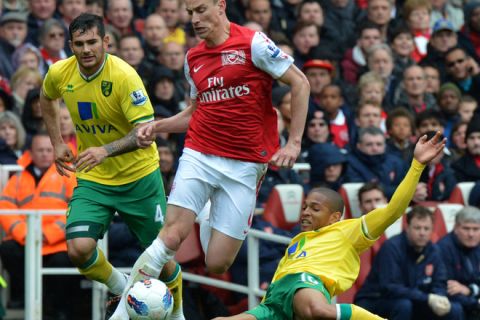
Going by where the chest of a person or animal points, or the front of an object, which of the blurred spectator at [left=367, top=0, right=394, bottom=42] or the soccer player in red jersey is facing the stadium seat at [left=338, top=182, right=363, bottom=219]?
the blurred spectator

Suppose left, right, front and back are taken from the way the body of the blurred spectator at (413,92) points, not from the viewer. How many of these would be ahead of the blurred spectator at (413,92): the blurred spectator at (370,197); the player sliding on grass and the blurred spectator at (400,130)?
3

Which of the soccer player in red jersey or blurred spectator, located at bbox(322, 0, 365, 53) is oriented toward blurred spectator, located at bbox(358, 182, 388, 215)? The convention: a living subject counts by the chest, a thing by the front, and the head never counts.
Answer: blurred spectator, located at bbox(322, 0, 365, 53)

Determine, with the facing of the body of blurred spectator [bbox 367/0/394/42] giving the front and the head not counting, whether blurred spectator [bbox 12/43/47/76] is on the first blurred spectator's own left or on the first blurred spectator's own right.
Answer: on the first blurred spectator's own right

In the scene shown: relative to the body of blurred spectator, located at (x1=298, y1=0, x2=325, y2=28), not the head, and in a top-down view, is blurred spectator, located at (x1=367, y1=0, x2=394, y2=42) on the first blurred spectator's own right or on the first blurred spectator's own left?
on the first blurred spectator's own left

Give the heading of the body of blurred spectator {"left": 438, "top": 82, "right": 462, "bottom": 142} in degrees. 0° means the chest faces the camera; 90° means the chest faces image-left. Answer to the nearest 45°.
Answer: approximately 0°

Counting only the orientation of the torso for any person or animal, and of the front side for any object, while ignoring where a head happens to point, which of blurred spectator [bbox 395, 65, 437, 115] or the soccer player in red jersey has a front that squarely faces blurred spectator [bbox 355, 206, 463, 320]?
blurred spectator [bbox 395, 65, 437, 115]
